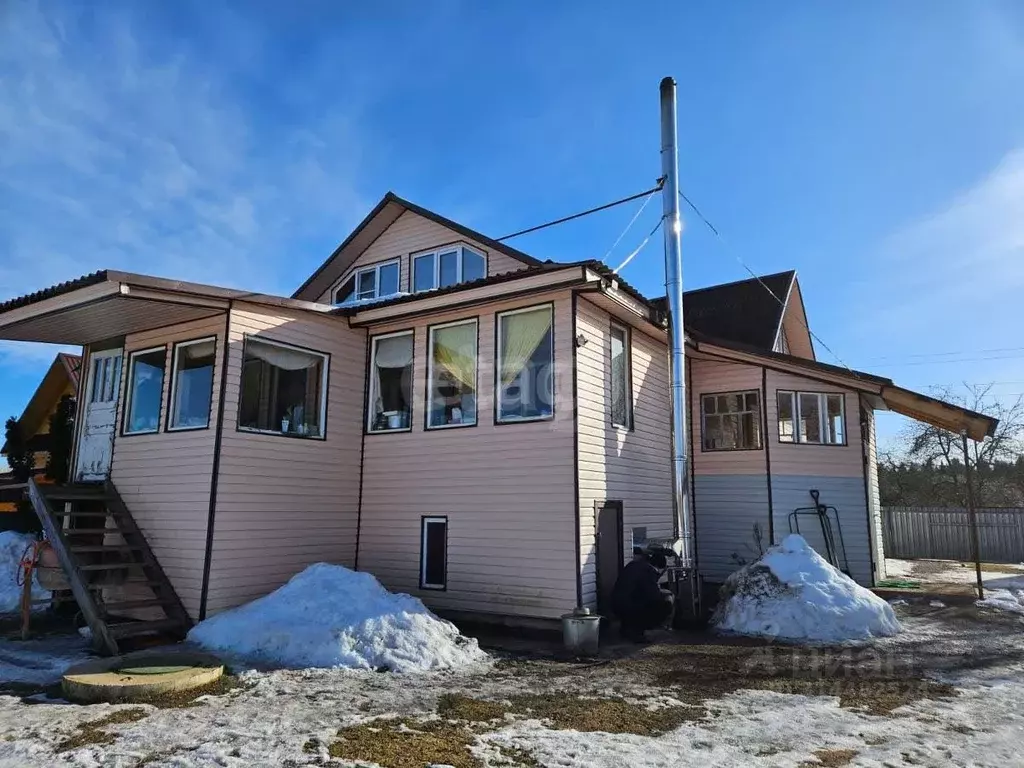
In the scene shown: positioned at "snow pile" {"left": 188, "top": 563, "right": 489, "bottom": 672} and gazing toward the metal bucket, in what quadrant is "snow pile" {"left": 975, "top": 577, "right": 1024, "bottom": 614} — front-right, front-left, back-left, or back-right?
front-left

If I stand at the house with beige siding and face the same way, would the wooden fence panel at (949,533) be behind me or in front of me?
behind

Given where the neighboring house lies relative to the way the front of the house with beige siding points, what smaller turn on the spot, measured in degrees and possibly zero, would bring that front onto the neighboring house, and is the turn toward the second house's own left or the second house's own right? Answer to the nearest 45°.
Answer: approximately 90° to the second house's own right

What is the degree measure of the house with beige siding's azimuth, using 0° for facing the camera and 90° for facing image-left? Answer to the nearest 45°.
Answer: approximately 45°
